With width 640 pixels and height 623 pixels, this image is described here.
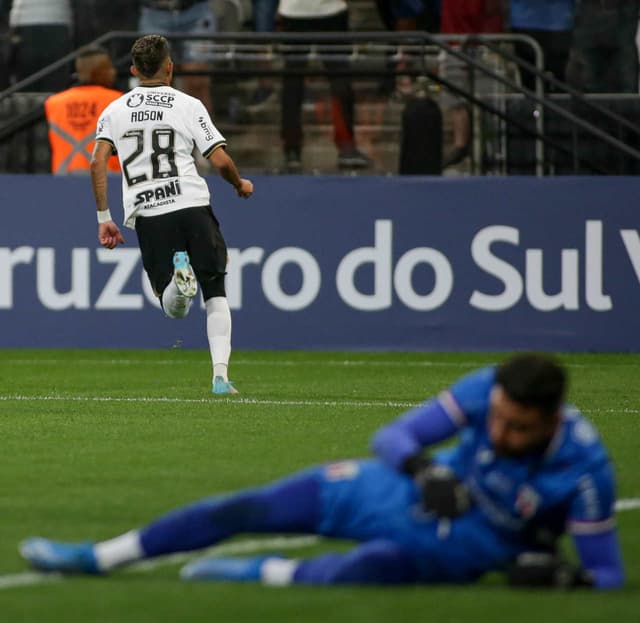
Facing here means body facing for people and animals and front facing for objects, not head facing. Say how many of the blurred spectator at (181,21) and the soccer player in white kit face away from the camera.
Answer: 1

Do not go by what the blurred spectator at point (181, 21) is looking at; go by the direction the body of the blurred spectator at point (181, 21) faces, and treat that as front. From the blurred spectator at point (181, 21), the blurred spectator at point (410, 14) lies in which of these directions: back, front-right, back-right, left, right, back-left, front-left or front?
left

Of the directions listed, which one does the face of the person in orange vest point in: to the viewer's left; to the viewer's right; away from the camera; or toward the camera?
away from the camera

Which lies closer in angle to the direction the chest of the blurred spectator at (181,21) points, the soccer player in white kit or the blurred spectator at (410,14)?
the soccer player in white kit

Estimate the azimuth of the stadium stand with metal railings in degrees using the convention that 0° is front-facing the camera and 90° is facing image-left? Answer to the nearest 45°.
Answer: approximately 0°

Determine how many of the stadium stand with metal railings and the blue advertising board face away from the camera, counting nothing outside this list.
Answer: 0

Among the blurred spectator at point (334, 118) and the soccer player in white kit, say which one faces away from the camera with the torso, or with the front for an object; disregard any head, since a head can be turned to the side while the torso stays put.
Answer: the soccer player in white kit

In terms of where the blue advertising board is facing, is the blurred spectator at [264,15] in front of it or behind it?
behind

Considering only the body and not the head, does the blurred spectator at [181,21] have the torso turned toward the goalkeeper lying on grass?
yes

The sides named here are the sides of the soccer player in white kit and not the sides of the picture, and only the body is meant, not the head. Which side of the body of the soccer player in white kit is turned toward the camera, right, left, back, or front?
back

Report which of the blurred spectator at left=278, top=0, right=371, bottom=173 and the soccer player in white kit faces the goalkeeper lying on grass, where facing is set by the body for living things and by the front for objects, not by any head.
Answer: the blurred spectator

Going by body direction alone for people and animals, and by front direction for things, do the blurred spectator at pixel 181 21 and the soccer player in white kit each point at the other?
yes

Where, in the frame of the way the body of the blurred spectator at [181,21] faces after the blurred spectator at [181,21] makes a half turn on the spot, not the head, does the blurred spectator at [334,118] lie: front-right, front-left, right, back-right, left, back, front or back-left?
back-right
